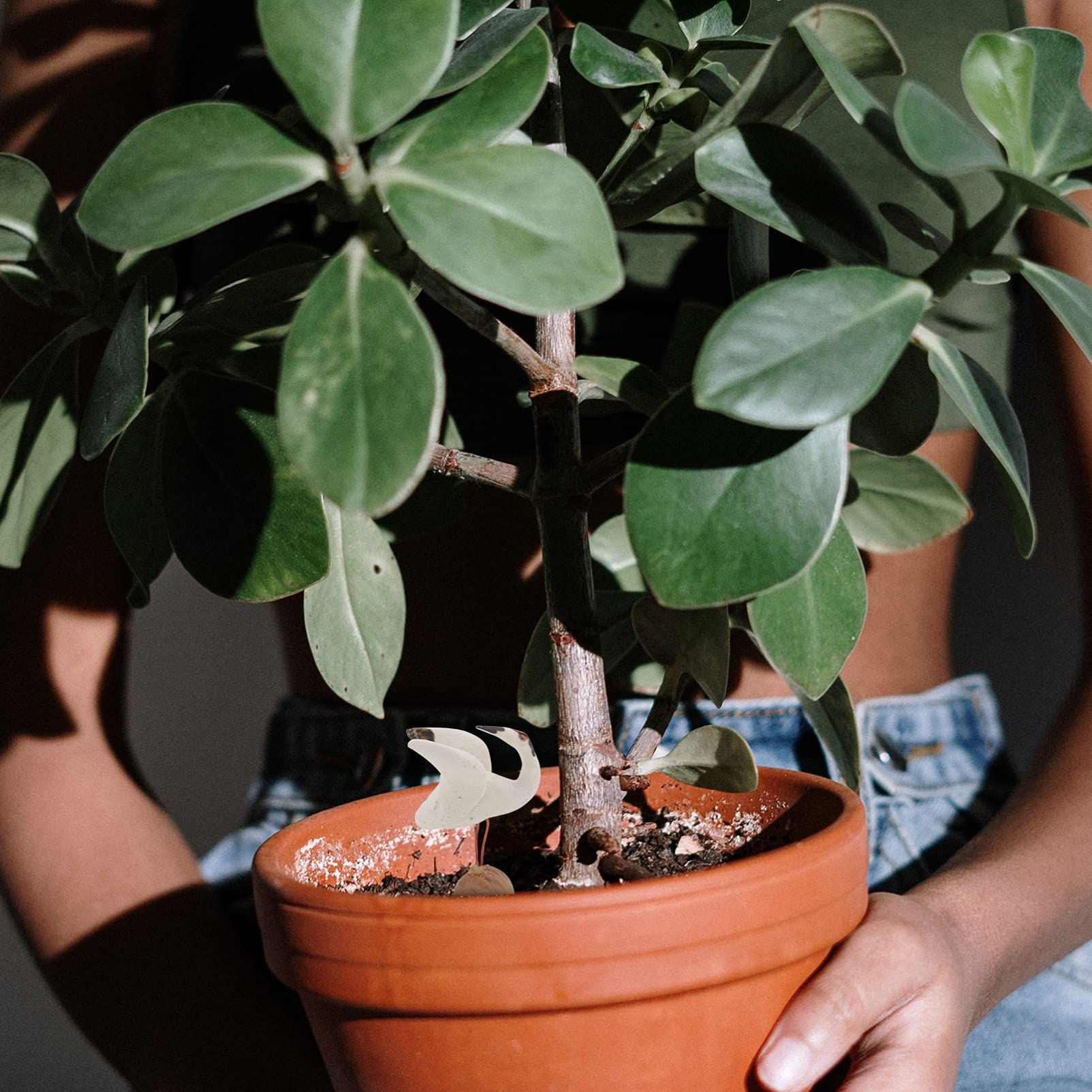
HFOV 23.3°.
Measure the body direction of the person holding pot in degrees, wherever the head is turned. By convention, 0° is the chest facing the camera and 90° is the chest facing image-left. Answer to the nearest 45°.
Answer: approximately 0°
